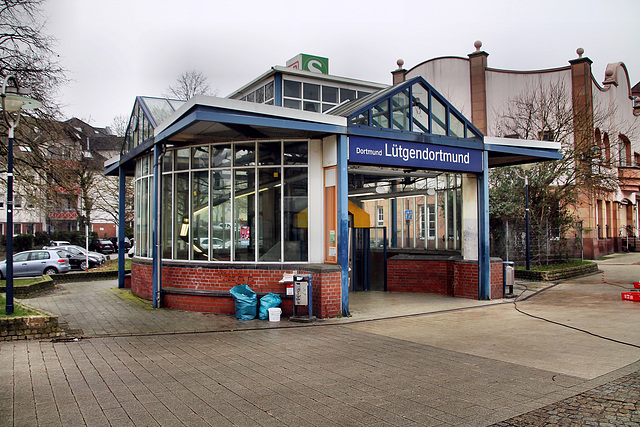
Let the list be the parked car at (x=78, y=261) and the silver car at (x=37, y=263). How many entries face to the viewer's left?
1

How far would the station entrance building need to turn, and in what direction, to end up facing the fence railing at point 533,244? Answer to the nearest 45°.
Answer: approximately 90° to its left

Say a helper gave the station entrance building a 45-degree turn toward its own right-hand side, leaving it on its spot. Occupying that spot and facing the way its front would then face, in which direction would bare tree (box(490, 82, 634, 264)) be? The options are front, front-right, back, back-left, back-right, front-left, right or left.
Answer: back-left

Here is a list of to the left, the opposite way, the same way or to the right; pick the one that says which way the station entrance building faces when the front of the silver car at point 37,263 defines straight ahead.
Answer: to the left

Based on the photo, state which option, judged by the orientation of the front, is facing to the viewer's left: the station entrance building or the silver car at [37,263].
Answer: the silver car

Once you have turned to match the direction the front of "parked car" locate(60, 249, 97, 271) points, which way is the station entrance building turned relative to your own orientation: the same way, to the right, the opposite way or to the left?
to the right

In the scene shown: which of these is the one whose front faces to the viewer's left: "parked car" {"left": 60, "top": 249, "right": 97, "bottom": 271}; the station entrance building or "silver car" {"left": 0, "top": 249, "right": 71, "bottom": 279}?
the silver car

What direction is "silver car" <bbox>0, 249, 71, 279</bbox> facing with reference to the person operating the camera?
facing to the left of the viewer

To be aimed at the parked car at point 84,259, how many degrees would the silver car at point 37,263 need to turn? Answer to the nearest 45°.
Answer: approximately 135° to its right

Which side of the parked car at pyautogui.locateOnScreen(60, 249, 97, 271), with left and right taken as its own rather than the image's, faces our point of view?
right

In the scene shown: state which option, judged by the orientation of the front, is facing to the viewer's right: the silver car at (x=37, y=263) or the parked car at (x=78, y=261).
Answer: the parked car
